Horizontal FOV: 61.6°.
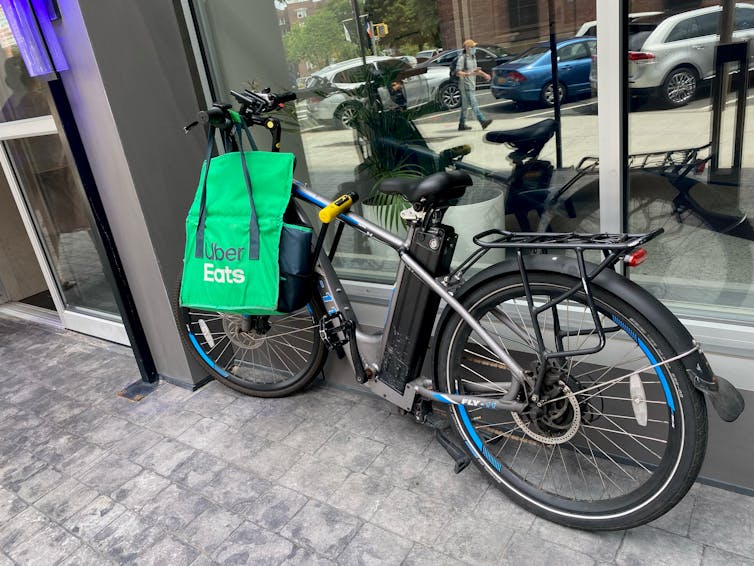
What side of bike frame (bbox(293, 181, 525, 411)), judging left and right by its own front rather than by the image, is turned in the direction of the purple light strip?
front

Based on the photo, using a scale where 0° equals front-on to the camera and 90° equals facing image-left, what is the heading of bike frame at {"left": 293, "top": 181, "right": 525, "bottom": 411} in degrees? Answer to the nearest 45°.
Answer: approximately 135°

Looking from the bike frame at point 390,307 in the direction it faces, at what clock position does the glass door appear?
The glass door is roughly at 12 o'clock from the bike frame.
